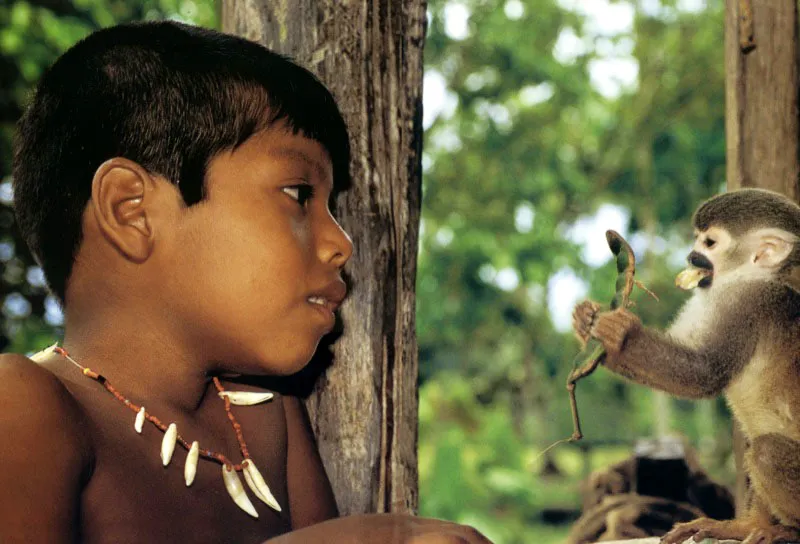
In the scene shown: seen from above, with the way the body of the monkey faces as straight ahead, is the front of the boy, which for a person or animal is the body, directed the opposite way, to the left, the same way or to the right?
the opposite way

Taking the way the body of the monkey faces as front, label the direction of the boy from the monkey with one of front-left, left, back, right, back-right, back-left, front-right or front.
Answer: front-left

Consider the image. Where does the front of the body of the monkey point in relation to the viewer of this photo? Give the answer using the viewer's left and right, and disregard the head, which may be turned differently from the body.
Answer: facing to the left of the viewer

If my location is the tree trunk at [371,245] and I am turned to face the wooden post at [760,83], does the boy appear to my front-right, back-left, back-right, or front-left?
back-right

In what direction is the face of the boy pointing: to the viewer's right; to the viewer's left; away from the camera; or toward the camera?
to the viewer's right

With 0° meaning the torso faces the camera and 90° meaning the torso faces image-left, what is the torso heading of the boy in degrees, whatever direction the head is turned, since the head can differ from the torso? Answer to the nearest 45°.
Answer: approximately 315°

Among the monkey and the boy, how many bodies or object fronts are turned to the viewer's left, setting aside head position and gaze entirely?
1

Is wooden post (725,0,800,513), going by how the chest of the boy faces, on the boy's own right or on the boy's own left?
on the boy's own left
